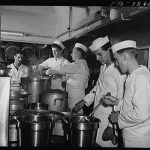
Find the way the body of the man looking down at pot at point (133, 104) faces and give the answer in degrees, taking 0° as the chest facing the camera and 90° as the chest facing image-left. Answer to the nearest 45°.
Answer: approximately 90°

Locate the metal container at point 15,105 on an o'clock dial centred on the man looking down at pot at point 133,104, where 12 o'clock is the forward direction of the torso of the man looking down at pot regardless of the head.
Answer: The metal container is roughly at 12 o'clock from the man looking down at pot.

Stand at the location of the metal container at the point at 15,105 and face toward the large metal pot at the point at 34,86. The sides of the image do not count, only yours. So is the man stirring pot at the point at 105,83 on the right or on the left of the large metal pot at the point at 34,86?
right

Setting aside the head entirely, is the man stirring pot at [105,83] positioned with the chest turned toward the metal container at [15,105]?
yes

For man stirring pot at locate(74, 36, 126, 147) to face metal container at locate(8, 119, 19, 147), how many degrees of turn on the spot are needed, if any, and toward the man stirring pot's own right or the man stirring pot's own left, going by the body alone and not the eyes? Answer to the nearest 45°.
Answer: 0° — they already face it

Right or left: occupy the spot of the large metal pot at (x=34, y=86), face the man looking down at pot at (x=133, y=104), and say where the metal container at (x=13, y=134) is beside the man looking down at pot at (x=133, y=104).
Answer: right

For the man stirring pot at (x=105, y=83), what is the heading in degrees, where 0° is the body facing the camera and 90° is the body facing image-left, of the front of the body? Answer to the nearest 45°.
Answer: approximately 45°

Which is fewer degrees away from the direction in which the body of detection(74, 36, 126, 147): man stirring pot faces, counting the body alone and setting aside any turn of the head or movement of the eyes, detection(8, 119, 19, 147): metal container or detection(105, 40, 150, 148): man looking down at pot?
the metal container
